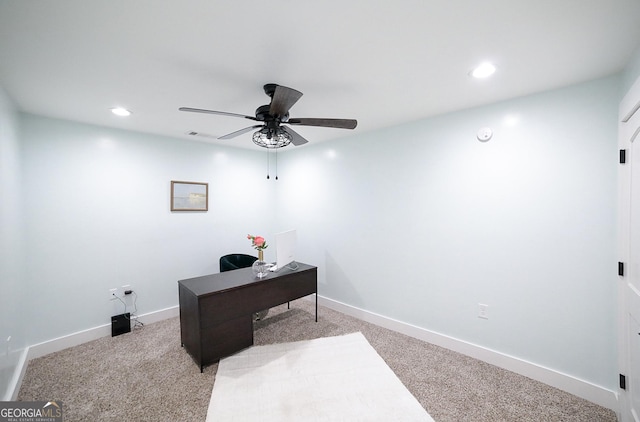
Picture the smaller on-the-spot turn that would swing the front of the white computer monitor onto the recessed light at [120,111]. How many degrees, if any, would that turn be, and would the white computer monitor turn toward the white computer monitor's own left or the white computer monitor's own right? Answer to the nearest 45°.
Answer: approximately 45° to the white computer monitor's own left

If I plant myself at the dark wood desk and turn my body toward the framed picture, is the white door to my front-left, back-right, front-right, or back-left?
back-right

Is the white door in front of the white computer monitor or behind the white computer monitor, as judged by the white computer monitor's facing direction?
behind

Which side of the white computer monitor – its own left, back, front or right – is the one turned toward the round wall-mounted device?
back

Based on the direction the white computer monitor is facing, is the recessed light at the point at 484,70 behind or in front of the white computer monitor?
behind

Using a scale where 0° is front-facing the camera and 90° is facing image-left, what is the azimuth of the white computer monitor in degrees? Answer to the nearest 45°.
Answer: approximately 135°
